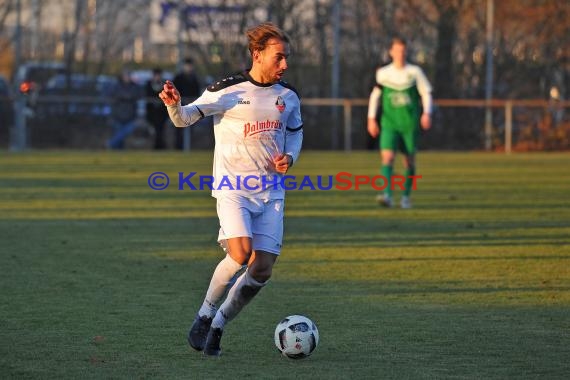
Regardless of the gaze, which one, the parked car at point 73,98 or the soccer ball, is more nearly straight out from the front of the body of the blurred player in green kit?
the soccer ball

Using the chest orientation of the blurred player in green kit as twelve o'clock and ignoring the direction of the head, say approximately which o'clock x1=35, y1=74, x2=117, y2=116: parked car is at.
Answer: The parked car is roughly at 5 o'clock from the blurred player in green kit.

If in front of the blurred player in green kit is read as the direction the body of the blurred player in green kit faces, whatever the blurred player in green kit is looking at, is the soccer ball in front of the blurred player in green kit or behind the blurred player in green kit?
in front

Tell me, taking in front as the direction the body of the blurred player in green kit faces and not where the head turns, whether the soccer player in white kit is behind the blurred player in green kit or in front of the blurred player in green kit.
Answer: in front

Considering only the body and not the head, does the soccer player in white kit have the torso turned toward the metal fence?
no

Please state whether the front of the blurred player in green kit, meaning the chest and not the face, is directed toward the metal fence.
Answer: no

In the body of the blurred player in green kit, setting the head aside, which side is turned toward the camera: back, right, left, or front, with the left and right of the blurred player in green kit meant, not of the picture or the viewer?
front

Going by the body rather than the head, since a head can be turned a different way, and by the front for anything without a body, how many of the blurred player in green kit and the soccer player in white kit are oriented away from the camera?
0

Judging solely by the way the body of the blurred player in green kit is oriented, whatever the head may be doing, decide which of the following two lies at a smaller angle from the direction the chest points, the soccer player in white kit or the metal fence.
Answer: the soccer player in white kit

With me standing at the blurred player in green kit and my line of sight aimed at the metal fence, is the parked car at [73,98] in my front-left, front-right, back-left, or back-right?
front-left

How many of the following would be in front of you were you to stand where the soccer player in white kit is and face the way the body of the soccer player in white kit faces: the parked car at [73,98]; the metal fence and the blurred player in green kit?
0

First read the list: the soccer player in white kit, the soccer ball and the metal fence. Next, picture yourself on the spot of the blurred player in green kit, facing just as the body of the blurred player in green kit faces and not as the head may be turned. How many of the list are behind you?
1

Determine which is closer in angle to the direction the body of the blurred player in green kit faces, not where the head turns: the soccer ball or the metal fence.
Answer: the soccer ball

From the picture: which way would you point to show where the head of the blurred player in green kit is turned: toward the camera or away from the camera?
toward the camera
